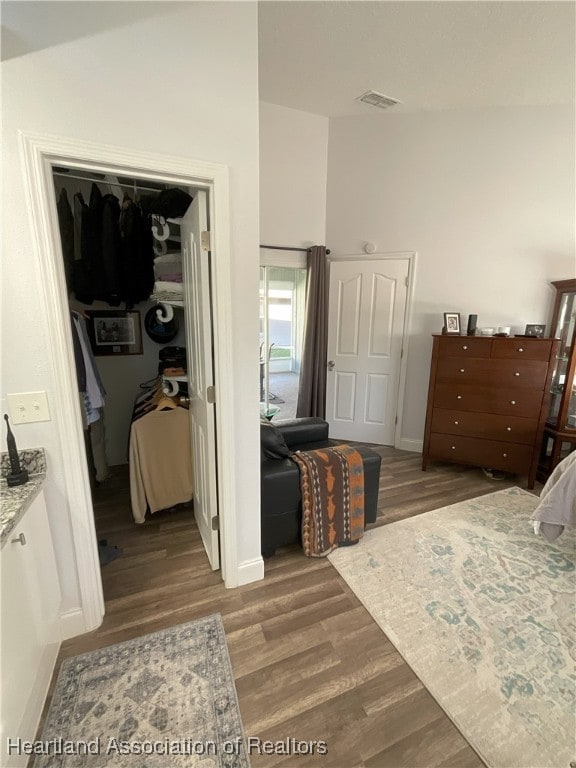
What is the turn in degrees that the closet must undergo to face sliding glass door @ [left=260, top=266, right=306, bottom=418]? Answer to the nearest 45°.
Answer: approximately 135° to its left

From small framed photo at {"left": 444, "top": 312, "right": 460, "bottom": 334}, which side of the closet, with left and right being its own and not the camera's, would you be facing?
left

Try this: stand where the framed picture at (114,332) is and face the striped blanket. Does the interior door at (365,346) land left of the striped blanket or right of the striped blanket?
left

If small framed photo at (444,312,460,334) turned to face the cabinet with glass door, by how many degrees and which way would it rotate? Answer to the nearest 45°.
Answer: approximately 90° to its left

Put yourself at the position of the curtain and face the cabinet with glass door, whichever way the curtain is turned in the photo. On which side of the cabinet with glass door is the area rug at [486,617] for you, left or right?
right

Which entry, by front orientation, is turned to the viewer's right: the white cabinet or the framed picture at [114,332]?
the white cabinet

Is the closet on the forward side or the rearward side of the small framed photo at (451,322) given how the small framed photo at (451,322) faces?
on the forward side

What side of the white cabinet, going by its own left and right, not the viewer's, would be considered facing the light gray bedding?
front

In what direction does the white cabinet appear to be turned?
to the viewer's right

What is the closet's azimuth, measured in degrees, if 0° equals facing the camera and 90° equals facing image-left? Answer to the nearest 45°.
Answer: approximately 0°

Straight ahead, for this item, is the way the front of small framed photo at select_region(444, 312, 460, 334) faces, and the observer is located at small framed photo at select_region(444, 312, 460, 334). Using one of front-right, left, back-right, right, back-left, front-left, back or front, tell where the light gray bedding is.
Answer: front-left

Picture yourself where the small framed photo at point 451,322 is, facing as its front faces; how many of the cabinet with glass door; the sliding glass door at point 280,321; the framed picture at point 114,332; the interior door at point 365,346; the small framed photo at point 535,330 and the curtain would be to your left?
2

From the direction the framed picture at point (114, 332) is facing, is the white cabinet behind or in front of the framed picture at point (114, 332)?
in front

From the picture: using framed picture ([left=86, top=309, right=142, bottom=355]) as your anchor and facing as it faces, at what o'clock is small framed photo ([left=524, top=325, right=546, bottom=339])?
The small framed photo is roughly at 10 o'clock from the framed picture.
